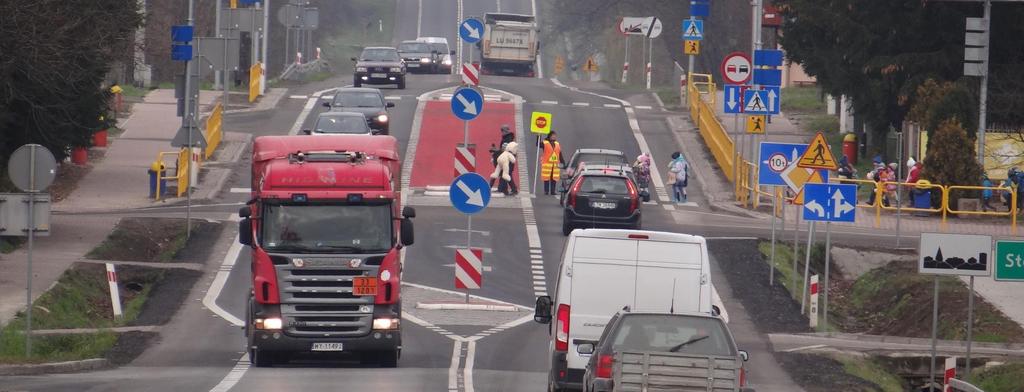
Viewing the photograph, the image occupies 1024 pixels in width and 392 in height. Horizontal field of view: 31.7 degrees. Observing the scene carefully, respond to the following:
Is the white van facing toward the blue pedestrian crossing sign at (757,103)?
yes

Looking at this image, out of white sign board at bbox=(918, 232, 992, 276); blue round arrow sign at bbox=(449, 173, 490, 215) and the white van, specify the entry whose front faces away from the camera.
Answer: the white van

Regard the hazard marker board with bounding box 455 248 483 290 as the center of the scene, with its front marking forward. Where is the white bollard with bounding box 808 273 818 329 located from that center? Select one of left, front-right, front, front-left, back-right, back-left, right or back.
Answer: left

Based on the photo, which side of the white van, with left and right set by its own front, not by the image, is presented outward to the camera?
back

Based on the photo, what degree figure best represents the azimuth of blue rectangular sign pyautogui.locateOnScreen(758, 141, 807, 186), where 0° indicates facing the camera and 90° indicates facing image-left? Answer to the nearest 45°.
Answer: approximately 0°

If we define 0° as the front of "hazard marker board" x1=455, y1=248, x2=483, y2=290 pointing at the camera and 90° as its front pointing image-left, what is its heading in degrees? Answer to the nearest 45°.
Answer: approximately 0°

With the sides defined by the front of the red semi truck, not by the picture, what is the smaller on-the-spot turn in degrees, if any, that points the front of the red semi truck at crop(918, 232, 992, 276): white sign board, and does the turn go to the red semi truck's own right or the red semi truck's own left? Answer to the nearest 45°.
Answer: approximately 90° to the red semi truck's own left

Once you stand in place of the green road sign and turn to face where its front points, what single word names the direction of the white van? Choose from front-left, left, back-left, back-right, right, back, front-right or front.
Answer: front-right

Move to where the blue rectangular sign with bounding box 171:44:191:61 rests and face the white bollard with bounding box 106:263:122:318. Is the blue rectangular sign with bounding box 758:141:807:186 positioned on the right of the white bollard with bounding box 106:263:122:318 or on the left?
left

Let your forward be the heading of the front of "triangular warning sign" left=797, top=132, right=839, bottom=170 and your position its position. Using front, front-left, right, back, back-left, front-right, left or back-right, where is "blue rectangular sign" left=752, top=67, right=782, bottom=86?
back

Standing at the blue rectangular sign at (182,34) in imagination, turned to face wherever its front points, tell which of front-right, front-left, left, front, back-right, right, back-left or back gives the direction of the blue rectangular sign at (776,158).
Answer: front-left
